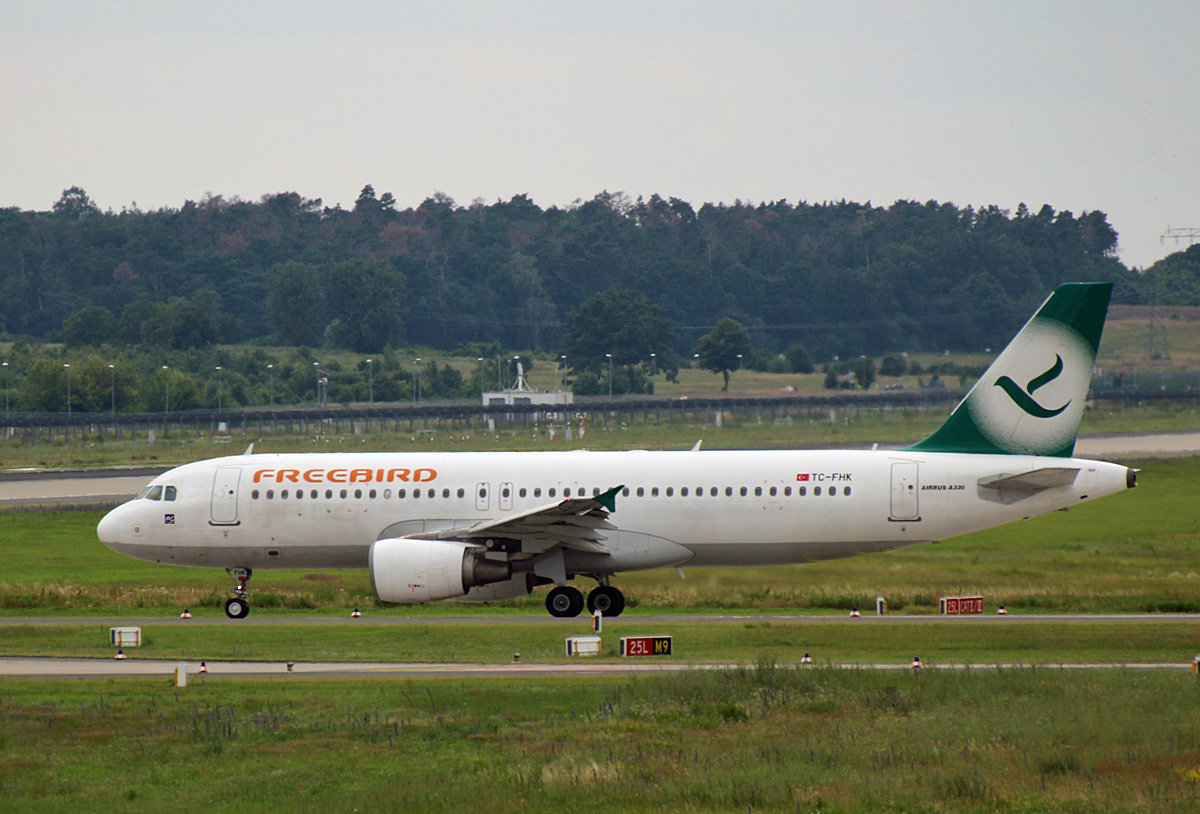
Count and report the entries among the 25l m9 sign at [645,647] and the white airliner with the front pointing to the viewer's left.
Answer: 1

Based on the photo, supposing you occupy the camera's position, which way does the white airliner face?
facing to the left of the viewer

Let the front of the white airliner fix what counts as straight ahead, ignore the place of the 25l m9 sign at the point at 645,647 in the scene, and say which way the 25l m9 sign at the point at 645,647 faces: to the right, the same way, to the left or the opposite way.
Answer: to the left

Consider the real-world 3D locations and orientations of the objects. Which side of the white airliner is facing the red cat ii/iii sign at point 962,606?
back

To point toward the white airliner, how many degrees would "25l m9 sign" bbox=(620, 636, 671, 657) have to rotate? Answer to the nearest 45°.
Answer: approximately 180°

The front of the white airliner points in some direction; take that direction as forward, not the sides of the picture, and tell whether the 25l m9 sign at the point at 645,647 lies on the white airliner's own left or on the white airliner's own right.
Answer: on the white airliner's own left

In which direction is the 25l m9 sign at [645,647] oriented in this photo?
toward the camera
